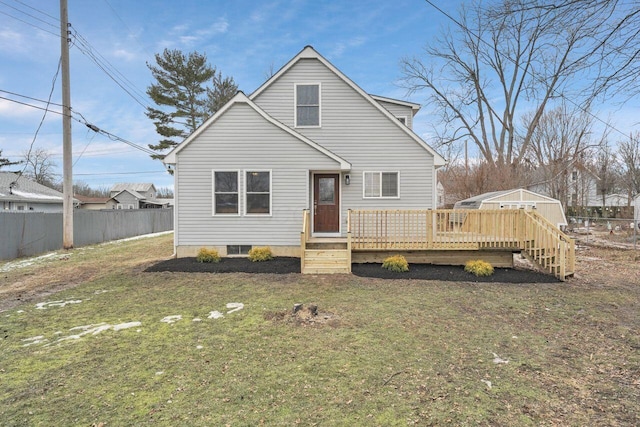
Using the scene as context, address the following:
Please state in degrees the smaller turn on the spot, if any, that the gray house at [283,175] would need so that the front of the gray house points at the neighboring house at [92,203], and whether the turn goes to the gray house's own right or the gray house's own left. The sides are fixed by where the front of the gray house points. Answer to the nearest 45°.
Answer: approximately 135° to the gray house's own right

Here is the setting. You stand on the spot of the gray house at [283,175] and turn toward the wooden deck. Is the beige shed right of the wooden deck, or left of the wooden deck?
left

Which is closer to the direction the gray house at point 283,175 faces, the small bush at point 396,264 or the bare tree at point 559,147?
the small bush

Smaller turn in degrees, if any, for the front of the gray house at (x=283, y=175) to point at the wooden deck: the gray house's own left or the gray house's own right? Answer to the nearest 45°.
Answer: approximately 90° to the gray house's own left

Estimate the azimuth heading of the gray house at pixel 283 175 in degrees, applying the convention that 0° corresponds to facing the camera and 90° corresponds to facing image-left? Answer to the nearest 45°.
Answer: approximately 0°

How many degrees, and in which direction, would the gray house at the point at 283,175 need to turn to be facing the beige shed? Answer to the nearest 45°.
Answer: approximately 135° to its left

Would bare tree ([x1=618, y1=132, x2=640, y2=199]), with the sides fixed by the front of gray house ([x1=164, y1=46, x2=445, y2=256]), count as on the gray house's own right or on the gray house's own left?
on the gray house's own left

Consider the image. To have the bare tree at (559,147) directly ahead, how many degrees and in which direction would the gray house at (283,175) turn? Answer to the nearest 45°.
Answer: approximately 135° to its left

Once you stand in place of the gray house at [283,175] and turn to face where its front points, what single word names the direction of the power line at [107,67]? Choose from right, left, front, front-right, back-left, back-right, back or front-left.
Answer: back-right

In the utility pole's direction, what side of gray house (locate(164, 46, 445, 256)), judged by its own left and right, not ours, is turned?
right

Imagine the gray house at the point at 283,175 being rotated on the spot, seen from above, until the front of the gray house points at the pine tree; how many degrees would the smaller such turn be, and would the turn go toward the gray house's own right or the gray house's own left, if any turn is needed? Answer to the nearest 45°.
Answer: approximately 135° to the gray house's own right
